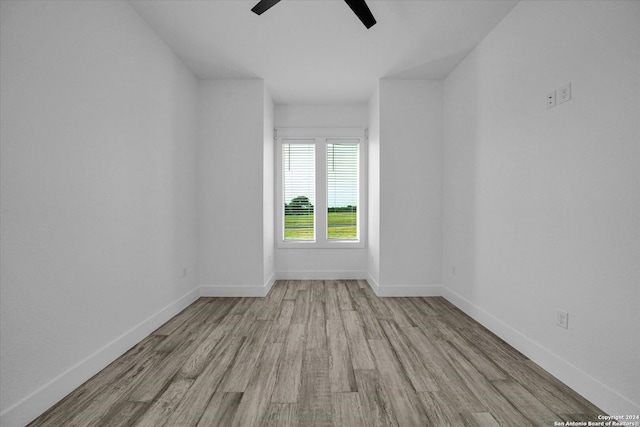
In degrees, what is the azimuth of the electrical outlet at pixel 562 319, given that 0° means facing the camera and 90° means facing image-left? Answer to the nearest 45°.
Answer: approximately 45°

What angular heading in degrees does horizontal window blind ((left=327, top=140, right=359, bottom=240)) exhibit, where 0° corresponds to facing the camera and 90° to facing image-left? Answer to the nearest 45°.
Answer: approximately 0°

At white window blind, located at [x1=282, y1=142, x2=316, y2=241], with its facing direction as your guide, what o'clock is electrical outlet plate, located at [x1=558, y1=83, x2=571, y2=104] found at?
The electrical outlet plate is roughly at 11 o'clock from the white window blind.

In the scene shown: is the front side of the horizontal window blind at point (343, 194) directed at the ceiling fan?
yes

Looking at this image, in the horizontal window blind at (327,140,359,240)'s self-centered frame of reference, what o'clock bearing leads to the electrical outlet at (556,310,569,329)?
The electrical outlet is roughly at 11 o'clock from the horizontal window blind.

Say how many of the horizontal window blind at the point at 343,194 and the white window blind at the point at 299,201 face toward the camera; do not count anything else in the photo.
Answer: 2

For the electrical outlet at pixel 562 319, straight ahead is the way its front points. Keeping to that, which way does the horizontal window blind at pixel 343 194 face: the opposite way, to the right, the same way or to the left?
to the left

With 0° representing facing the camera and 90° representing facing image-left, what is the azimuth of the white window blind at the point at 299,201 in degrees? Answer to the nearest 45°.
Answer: approximately 0°

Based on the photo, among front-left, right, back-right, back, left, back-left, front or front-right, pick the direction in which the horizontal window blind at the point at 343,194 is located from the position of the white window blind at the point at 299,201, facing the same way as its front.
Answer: left

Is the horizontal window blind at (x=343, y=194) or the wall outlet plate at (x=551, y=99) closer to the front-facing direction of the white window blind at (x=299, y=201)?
the wall outlet plate

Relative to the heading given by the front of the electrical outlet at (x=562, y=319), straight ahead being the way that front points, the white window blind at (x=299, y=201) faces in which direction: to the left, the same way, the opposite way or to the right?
to the left

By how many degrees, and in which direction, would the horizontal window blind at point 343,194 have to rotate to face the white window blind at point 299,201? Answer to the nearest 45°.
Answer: approximately 90° to its right
